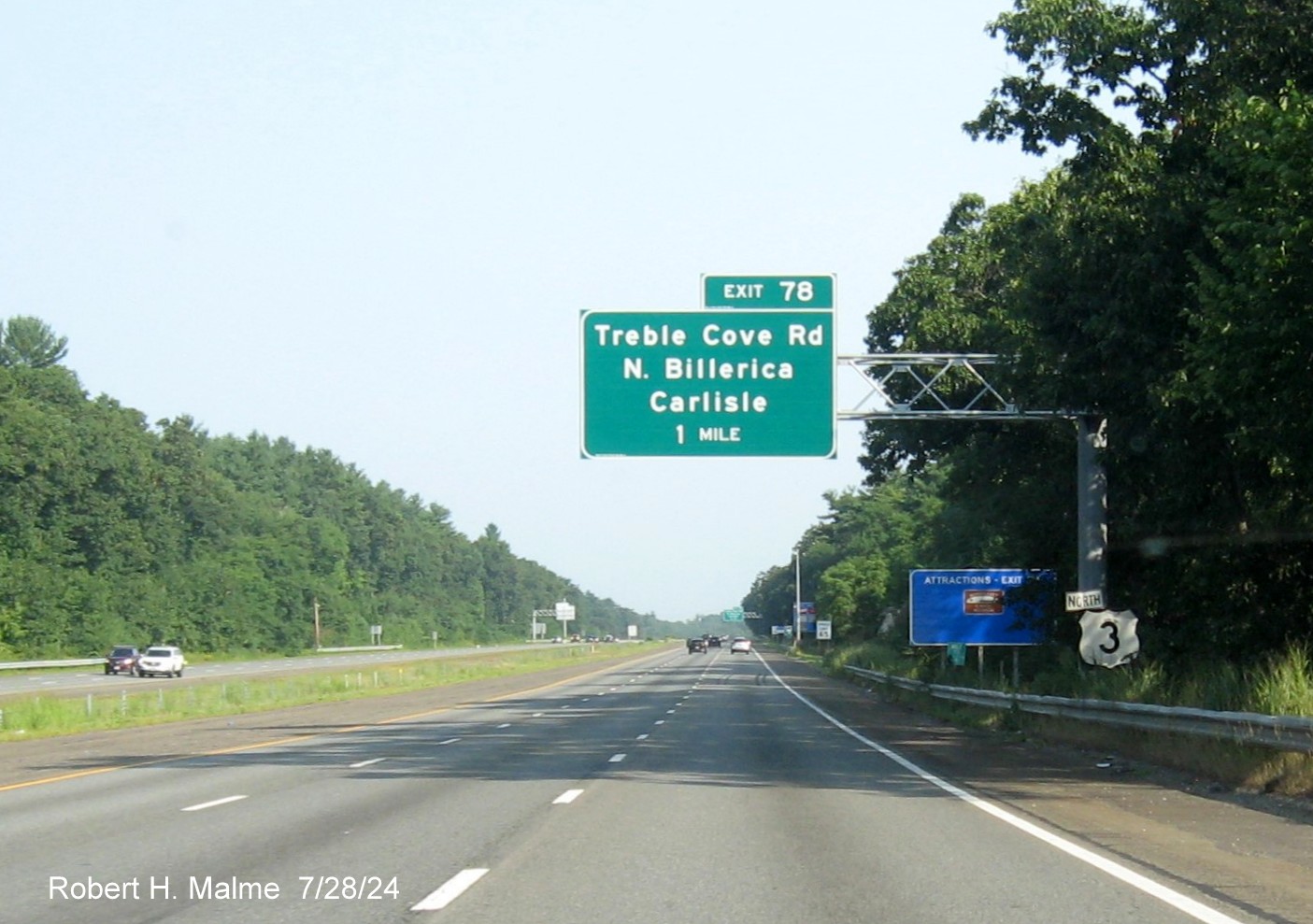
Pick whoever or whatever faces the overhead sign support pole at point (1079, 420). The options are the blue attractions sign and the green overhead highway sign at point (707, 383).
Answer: the blue attractions sign

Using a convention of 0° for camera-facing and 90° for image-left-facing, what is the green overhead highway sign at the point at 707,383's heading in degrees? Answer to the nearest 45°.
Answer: approximately 0°

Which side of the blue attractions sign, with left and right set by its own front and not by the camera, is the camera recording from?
front

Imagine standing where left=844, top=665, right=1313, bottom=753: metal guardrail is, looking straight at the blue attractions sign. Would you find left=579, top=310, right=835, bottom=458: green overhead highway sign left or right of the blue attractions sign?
left

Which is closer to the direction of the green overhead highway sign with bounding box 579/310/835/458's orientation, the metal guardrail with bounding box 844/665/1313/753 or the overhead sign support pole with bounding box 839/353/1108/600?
the metal guardrail

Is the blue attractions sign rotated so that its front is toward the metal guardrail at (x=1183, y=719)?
yes

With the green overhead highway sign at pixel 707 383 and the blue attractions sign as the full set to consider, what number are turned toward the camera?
2

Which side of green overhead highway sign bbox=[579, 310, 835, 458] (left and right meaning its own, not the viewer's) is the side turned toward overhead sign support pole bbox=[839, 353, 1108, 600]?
left

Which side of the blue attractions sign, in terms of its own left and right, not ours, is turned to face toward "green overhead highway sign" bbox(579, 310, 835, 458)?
front

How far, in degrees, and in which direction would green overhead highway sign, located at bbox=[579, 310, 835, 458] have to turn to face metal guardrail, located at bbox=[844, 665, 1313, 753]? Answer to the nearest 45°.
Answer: approximately 45° to its left
